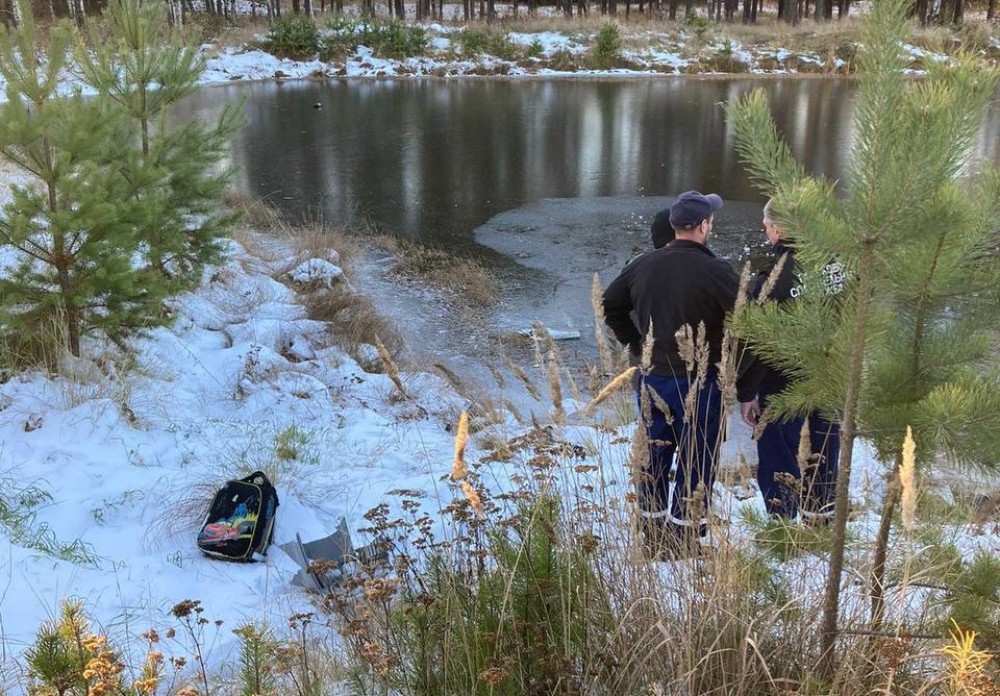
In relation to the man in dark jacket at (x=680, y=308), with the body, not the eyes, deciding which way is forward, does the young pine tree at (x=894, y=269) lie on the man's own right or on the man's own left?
on the man's own right

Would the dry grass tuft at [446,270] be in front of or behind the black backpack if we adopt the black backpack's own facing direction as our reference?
behind

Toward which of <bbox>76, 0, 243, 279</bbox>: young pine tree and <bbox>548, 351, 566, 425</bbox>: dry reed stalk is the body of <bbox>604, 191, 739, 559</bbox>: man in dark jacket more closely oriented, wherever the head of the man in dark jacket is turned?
the young pine tree

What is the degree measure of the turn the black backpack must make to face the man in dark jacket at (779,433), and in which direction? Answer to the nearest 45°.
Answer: approximately 135° to its left

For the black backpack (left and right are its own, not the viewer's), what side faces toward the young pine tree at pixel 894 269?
left

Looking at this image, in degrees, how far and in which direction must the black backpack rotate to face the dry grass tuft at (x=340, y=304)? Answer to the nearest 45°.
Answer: approximately 135° to its right

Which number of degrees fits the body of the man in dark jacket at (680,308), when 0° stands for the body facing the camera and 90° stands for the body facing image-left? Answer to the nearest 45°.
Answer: approximately 225°

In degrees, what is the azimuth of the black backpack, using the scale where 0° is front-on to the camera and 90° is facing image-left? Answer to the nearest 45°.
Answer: approximately 45°

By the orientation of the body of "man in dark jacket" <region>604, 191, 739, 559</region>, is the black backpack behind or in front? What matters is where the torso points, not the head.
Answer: behind

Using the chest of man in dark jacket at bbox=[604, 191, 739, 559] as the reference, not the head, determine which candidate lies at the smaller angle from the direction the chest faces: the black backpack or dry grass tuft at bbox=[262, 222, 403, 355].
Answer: the dry grass tuft
